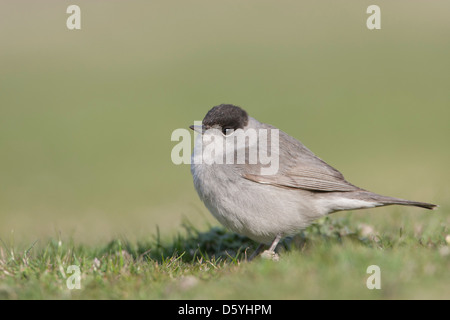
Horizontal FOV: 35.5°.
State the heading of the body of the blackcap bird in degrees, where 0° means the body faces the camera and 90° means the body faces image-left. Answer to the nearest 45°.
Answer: approximately 90°
